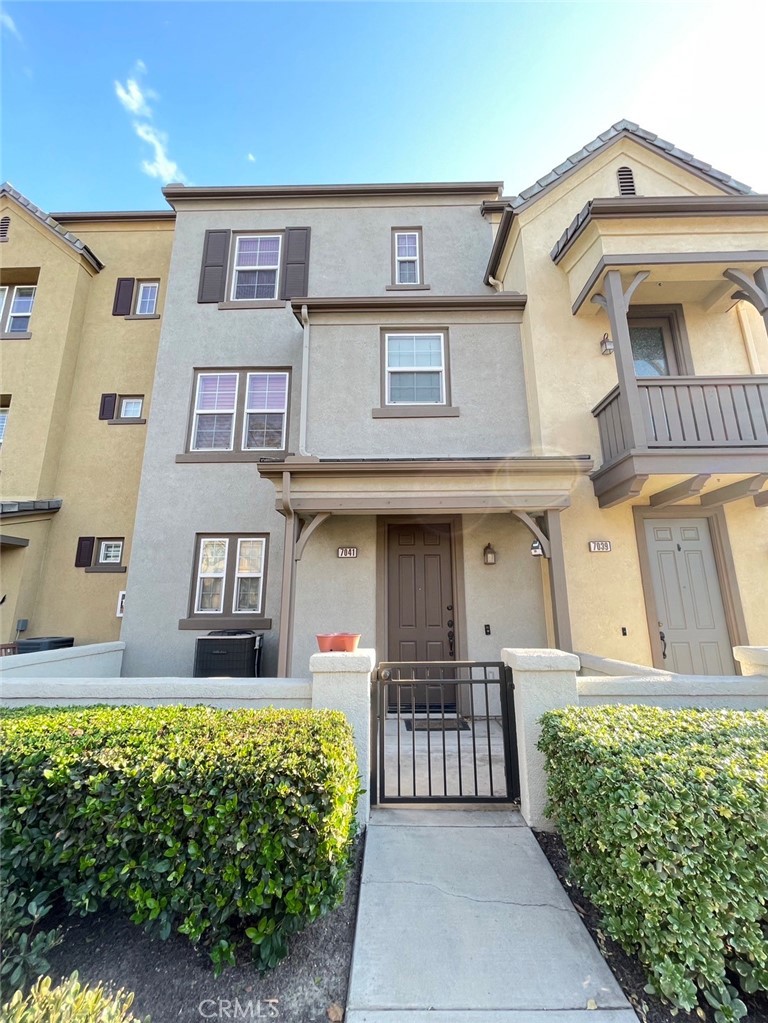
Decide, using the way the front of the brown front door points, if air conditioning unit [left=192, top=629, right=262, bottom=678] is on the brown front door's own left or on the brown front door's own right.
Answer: on the brown front door's own right

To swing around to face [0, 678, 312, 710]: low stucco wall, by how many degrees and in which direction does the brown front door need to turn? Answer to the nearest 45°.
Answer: approximately 45° to its right

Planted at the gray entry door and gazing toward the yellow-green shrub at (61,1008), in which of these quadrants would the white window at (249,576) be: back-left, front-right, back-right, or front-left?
front-right

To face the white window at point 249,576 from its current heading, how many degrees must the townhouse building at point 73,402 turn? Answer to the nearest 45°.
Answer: approximately 45° to its left

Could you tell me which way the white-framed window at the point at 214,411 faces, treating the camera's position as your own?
facing the viewer

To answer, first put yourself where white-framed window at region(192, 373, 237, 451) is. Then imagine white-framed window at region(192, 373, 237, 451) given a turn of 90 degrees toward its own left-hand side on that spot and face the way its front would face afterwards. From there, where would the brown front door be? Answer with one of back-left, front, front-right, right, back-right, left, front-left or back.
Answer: front-right

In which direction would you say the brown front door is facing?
toward the camera

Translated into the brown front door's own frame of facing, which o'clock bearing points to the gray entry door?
The gray entry door is roughly at 9 o'clock from the brown front door.
